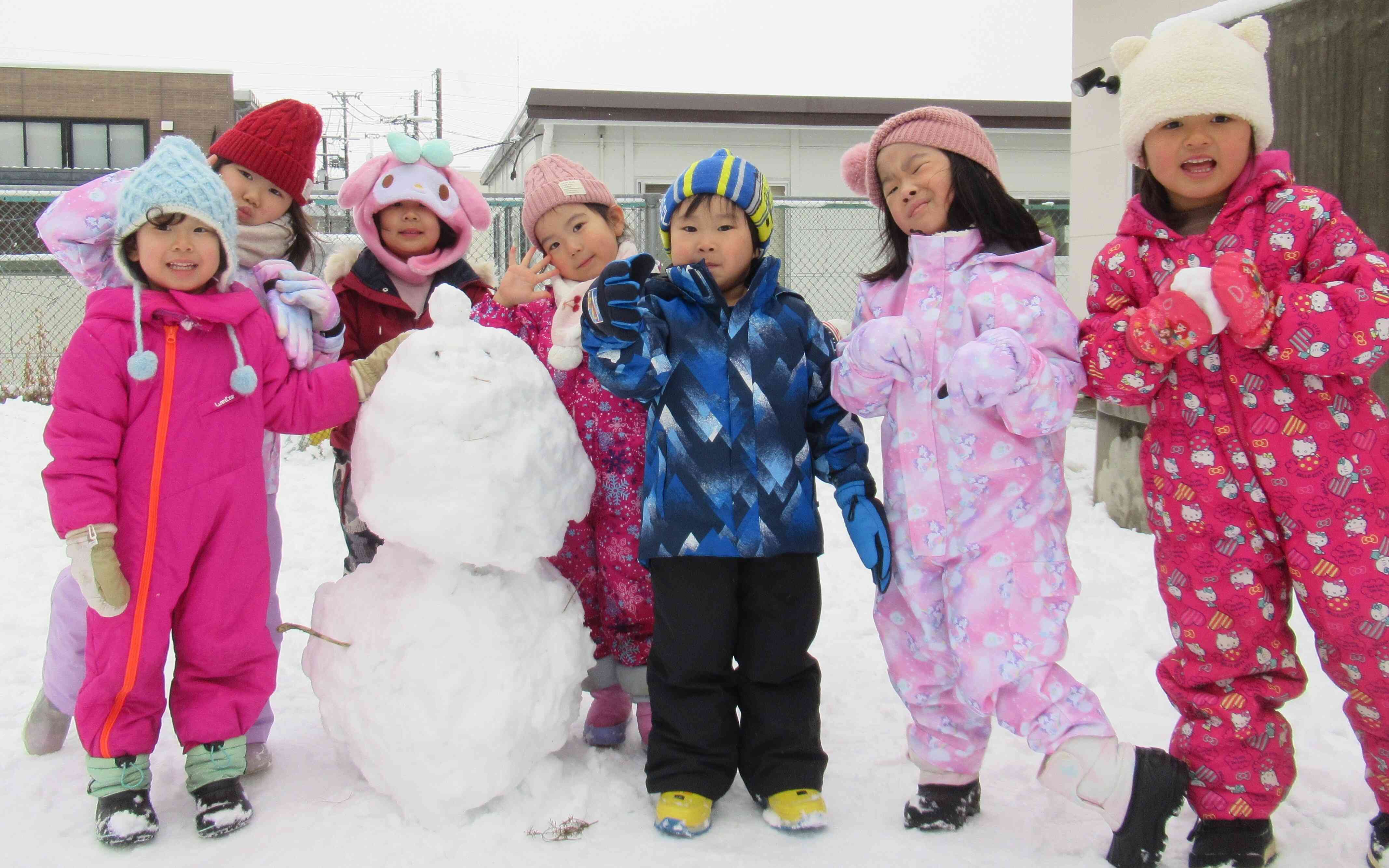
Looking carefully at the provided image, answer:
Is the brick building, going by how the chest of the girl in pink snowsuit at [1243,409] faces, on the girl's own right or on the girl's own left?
on the girl's own right

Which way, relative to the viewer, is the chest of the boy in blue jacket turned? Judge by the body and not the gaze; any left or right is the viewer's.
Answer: facing the viewer

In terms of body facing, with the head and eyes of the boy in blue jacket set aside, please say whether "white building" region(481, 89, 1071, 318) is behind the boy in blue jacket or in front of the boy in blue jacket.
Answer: behind

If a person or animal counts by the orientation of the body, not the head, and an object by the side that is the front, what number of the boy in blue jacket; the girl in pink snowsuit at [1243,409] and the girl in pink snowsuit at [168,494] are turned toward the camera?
3

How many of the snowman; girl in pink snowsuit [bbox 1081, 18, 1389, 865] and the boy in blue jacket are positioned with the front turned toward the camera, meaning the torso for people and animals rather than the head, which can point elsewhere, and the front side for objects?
3

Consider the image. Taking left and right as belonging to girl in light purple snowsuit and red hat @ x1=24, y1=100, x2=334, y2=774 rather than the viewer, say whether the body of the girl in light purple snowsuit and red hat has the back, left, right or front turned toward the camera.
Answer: front

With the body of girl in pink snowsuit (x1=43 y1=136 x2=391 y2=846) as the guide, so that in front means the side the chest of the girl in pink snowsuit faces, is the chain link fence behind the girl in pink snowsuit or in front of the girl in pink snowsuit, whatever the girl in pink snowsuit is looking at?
behind

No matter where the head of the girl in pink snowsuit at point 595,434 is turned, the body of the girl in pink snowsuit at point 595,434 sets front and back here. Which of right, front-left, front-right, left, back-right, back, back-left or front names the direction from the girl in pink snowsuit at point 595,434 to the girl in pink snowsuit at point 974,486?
front-left

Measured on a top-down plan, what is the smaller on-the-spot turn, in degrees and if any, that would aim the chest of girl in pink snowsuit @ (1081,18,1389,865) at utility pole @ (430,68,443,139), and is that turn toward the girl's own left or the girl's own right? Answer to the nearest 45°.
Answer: approximately 135° to the girl's own right

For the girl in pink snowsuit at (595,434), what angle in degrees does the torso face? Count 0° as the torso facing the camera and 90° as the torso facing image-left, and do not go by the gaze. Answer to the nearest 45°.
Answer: approximately 0°

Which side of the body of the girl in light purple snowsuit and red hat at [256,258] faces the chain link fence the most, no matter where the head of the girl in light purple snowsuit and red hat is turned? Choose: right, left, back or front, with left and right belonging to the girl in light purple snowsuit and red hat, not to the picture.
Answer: back
